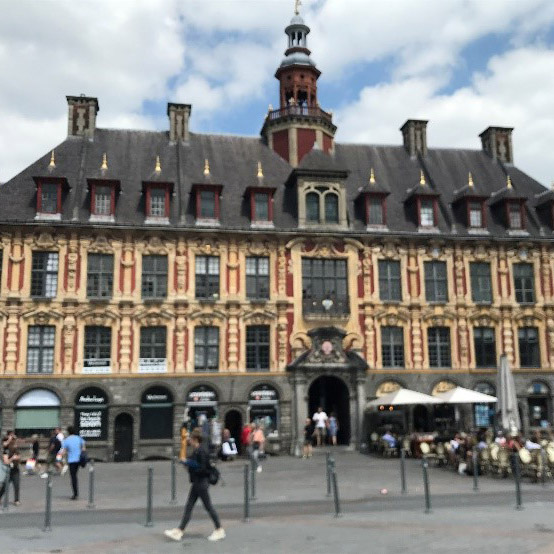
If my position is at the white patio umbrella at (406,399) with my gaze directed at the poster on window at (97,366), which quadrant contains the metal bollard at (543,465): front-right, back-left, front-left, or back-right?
back-left

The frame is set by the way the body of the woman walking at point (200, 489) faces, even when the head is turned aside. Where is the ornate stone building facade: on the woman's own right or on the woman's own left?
on the woman's own right

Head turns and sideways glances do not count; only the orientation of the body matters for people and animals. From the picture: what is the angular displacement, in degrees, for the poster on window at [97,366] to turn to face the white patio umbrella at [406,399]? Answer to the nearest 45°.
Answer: approximately 90° to its left

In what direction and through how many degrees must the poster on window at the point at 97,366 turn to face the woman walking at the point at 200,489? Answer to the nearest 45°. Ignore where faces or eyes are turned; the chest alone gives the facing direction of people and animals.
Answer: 0° — it already faces them

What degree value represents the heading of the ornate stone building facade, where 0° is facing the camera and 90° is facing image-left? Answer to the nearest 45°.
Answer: approximately 0°

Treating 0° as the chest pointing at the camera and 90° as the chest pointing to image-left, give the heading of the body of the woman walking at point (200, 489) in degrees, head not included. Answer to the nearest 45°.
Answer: approximately 90°

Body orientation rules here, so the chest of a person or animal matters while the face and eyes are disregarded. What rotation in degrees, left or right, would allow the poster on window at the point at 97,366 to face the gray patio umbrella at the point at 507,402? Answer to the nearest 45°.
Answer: approximately 45° to its left

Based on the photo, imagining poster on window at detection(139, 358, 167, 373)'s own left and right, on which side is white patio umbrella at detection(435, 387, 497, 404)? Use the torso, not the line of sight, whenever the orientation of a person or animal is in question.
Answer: on its left
